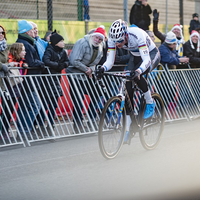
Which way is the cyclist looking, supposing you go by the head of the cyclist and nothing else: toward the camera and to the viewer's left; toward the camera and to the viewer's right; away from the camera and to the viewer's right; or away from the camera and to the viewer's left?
toward the camera and to the viewer's left

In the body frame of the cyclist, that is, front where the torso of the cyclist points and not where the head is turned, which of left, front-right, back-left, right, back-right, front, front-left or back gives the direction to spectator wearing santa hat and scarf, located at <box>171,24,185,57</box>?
back-right

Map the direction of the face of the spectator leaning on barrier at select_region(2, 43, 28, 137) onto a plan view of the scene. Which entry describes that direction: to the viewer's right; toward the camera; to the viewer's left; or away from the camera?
to the viewer's right

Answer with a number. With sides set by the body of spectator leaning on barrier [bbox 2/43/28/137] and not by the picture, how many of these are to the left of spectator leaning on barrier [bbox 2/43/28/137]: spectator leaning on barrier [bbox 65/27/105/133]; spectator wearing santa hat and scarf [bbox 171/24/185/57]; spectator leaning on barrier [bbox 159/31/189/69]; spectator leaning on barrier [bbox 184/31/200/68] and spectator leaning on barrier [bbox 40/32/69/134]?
5

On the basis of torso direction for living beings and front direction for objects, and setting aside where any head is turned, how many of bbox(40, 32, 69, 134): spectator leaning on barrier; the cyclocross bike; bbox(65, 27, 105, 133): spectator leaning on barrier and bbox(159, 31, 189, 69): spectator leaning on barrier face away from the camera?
0

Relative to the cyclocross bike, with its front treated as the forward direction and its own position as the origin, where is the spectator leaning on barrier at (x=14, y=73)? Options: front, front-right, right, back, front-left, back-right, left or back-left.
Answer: right

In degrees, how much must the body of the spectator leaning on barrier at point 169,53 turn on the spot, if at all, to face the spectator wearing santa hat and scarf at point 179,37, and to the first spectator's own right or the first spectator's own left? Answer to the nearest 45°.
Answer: approximately 135° to the first spectator's own left

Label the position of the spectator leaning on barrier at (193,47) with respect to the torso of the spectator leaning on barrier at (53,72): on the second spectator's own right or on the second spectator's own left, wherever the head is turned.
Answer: on the second spectator's own left

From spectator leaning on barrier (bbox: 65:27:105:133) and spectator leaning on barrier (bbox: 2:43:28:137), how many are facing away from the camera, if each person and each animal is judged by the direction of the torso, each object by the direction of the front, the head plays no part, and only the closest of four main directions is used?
0

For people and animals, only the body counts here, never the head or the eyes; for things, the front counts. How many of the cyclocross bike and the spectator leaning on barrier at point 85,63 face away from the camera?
0

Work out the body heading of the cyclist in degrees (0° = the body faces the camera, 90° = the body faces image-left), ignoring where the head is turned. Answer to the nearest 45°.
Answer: approximately 45°

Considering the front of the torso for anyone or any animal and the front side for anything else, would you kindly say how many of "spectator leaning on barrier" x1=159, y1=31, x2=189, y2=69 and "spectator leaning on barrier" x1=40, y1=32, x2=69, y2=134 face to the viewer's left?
0

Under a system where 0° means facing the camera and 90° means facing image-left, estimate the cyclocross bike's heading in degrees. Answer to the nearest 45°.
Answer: approximately 45°

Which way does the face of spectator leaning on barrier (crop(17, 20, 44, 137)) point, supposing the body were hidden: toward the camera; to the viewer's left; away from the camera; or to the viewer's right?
to the viewer's right

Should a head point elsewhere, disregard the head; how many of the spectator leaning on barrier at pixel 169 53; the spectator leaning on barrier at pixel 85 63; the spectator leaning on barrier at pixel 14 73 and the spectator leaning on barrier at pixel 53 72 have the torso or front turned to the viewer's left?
0
